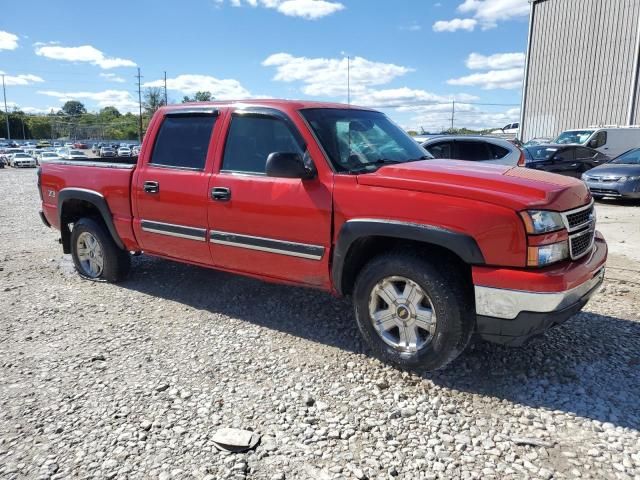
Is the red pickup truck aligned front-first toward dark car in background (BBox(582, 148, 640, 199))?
no

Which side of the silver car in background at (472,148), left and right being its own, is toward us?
left

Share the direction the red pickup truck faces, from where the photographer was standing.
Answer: facing the viewer and to the right of the viewer

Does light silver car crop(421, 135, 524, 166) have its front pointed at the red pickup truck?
no

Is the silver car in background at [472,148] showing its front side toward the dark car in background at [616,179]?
no

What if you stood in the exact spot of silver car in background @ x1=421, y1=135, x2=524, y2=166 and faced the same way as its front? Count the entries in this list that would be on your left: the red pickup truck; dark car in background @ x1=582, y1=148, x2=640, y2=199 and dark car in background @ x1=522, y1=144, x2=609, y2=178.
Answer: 1

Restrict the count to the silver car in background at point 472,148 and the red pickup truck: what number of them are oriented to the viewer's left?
1

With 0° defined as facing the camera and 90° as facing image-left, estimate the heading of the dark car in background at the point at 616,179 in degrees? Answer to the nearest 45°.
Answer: approximately 45°

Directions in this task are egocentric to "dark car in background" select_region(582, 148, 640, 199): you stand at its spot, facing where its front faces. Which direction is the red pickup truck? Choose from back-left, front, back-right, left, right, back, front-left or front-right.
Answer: front-left
